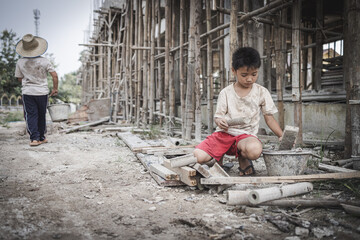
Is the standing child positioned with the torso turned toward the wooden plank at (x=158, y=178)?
no

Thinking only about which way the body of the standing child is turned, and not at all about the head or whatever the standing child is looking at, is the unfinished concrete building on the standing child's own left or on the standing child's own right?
on the standing child's own right

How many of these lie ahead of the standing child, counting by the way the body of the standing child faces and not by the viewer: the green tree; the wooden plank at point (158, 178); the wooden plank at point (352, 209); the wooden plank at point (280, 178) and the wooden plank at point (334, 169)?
1

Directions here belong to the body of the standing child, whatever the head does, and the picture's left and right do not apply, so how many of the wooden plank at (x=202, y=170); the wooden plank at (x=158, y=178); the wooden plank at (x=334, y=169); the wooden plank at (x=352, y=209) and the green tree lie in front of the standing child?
1

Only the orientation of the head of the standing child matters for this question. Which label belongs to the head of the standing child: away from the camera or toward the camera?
away from the camera

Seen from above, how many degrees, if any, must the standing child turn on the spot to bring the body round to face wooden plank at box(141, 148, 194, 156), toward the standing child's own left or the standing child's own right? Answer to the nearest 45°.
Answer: approximately 135° to the standing child's own right

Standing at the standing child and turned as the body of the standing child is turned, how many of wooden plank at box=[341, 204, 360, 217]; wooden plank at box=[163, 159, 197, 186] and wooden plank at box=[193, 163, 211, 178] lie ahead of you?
0

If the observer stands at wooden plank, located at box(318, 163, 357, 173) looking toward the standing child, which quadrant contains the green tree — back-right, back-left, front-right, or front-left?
front-right

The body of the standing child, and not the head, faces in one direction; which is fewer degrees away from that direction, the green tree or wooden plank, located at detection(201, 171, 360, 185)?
the green tree

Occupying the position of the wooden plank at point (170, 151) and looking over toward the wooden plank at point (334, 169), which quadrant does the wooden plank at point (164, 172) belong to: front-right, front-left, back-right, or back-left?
front-right

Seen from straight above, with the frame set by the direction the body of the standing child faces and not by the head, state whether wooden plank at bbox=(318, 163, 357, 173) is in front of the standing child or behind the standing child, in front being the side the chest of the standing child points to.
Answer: behind

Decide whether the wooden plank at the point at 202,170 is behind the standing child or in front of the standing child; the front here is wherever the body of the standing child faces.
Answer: behind

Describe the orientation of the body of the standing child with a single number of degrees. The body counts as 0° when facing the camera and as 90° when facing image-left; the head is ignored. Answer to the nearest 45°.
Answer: approximately 180°

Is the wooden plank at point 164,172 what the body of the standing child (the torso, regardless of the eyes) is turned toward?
no

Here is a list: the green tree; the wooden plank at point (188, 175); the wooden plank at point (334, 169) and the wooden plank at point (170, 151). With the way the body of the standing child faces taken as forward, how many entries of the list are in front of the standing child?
1
